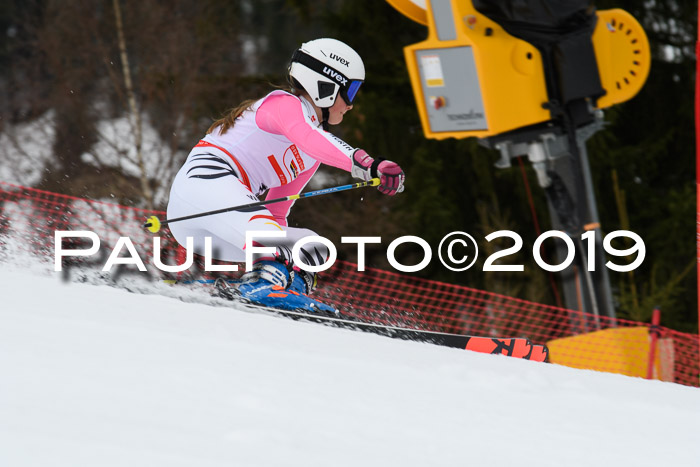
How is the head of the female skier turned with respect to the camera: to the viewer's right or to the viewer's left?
to the viewer's right

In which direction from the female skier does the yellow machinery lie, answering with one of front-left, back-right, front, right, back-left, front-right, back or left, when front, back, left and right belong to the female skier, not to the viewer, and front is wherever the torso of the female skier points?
front-left

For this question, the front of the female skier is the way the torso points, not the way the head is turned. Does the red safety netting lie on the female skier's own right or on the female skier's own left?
on the female skier's own left

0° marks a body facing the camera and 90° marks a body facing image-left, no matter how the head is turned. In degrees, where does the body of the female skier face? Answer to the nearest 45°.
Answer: approximately 270°
